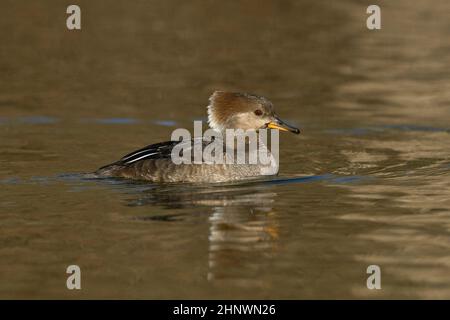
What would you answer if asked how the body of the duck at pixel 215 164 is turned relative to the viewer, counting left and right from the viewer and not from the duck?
facing to the right of the viewer
